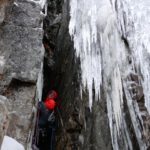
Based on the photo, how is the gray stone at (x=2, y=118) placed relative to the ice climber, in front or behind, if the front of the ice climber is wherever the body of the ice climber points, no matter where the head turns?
behind

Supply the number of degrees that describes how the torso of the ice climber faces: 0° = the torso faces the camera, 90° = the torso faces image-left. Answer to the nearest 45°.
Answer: approximately 225°
